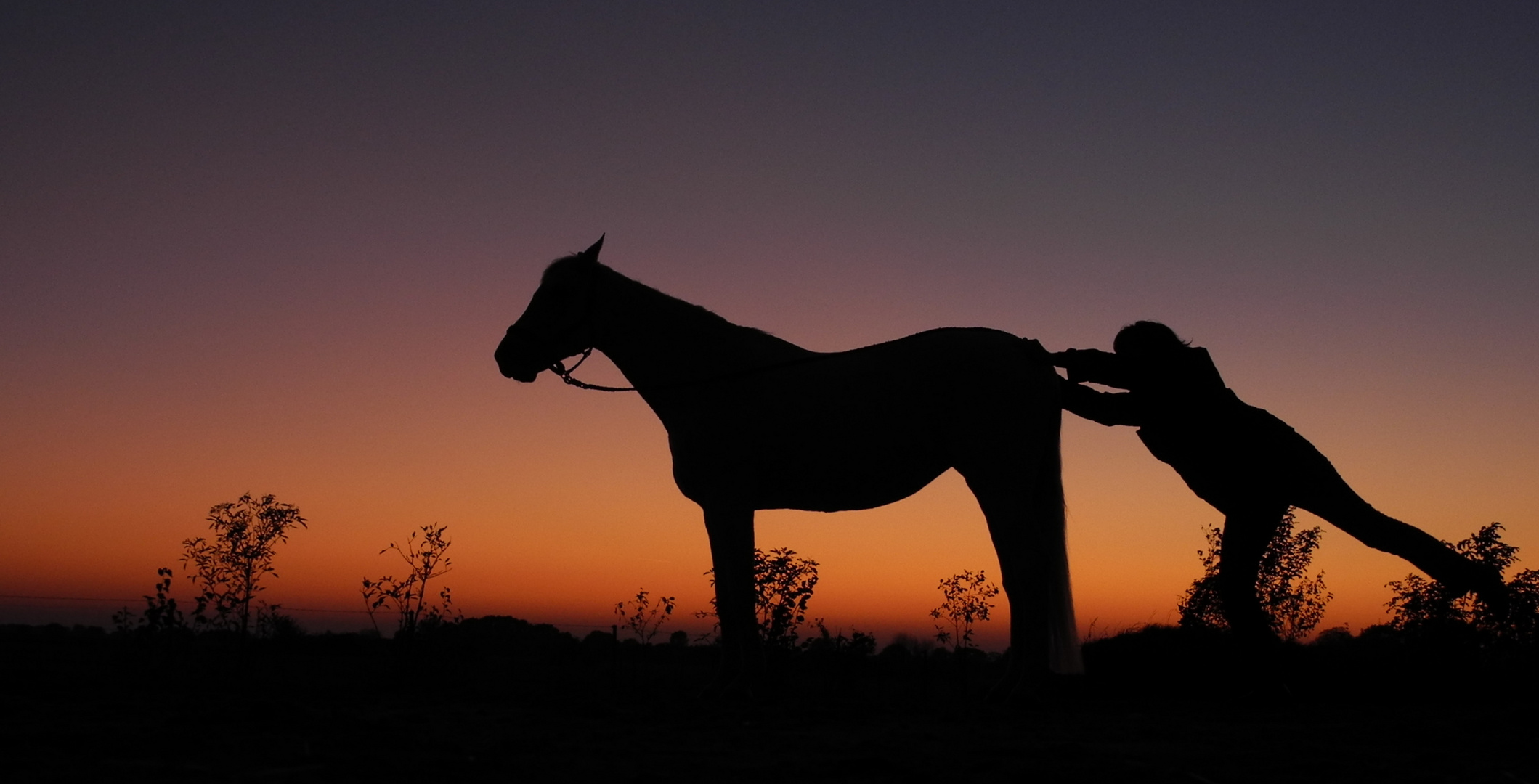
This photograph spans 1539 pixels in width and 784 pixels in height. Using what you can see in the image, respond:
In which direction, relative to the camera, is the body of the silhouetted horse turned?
to the viewer's left

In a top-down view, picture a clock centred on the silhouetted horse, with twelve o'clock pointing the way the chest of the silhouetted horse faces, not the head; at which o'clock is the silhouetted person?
The silhouetted person is roughly at 6 o'clock from the silhouetted horse.
